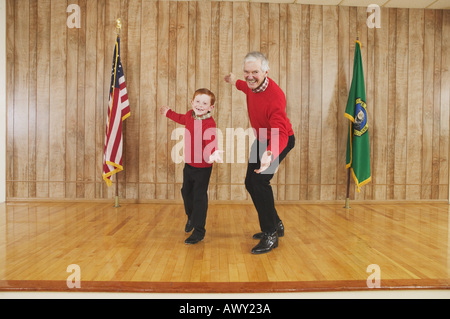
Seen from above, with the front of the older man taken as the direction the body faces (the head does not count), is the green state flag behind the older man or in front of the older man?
behind

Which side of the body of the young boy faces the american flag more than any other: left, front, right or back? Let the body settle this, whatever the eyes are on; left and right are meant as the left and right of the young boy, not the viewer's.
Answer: right

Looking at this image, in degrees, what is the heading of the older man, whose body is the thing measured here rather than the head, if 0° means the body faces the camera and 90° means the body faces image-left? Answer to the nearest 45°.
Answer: approximately 45°

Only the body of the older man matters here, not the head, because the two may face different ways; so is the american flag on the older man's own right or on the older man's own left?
on the older man's own right

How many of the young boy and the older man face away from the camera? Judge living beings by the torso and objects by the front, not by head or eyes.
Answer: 0

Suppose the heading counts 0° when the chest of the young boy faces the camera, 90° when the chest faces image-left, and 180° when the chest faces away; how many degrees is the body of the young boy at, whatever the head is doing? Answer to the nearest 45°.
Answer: approximately 45°

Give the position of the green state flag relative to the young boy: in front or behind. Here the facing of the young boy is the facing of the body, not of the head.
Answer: behind
